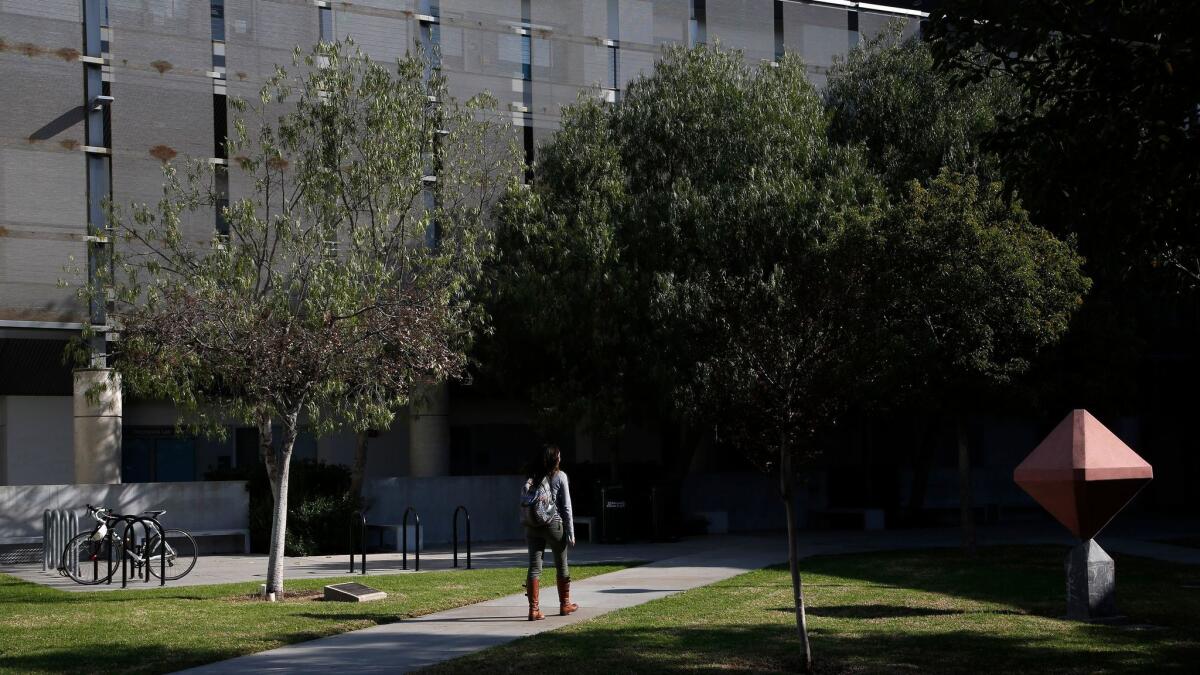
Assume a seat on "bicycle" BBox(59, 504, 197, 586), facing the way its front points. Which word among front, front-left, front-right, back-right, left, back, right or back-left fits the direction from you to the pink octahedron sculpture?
back-left

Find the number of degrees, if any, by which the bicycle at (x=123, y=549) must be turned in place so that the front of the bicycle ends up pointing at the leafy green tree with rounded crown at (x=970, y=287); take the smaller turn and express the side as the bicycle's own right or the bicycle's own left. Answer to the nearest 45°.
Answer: approximately 180°

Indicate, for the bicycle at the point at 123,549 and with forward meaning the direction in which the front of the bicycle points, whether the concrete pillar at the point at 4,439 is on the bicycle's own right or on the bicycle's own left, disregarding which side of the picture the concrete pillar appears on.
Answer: on the bicycle's own right

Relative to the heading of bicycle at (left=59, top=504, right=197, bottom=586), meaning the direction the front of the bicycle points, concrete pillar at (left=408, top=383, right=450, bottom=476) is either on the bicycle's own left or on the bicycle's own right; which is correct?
on the bicycle's own right

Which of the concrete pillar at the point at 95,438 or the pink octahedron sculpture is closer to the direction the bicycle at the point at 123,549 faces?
the concrete pillar

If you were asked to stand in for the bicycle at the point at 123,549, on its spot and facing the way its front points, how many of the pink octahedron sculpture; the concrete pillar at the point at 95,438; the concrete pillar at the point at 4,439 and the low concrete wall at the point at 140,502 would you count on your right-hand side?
3

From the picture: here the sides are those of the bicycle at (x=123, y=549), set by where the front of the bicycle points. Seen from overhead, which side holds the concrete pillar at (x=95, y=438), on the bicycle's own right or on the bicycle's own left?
on the bicycle's own right

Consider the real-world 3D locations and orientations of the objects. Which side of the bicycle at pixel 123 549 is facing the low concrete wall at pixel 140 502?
right

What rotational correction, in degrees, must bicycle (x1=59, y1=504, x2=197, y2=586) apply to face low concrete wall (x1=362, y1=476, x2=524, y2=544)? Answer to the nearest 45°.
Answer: approximately 135° to its right

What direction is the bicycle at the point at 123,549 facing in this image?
to the viewer's left
